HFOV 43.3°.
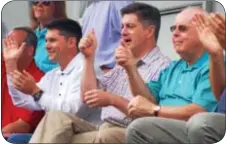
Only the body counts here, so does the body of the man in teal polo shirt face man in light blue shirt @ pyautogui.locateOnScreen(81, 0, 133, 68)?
no

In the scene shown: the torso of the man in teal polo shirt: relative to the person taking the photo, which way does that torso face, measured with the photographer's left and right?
facing the viewer and to the left of the viewer
